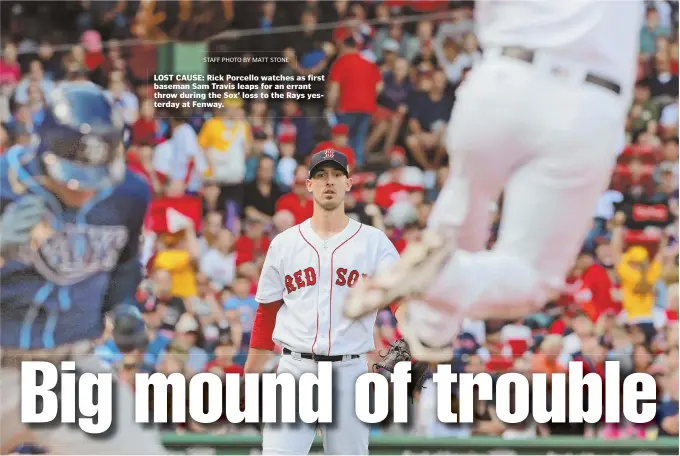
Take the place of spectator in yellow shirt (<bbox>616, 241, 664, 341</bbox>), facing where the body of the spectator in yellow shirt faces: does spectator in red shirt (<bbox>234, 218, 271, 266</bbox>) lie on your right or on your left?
on your right

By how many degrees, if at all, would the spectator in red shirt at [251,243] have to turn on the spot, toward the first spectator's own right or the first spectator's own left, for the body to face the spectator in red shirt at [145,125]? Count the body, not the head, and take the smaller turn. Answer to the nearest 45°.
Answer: approximately 135° to the first spectator's own right

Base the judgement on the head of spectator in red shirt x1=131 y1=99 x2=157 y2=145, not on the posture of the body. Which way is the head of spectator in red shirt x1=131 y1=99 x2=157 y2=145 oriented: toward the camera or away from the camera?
toward the camera

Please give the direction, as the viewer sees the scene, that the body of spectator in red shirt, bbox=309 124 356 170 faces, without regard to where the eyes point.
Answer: toward the camera

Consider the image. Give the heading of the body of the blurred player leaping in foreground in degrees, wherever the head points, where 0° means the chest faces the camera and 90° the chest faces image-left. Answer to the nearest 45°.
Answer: approximately 225°

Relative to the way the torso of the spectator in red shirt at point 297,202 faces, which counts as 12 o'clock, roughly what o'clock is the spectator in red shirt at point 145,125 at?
the spectator in red shirt at point 145,125 is roughly at 4 o'clock from the spectator in red shirt at point 297,202.

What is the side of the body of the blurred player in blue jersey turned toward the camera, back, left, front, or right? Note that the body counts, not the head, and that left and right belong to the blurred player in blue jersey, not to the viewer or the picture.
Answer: front

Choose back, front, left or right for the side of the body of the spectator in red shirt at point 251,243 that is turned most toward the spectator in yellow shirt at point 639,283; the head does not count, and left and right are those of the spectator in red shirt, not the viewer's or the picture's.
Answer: left

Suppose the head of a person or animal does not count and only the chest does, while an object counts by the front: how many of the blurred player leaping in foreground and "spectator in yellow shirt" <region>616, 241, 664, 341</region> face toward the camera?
1

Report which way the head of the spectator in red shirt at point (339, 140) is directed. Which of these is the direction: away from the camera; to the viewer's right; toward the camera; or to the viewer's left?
toward the camera

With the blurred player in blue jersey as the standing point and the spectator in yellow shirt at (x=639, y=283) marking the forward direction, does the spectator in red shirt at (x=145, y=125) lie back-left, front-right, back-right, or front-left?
front-left

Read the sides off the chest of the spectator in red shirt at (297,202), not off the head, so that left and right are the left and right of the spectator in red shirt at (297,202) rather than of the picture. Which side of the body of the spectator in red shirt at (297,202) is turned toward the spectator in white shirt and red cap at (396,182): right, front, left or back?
left

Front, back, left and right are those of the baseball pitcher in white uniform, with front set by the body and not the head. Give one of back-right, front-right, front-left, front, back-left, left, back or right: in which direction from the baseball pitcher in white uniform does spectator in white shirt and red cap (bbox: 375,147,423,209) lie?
back

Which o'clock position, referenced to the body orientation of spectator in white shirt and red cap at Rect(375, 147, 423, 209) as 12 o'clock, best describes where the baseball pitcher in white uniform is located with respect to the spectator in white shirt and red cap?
The baseball pitcher in white uniform is roughly at 12 o'clock from the spectator in white shirt and red cap.

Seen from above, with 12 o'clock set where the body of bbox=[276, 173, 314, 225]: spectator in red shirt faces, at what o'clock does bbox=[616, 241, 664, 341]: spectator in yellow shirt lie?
The spectator in yellow shirt is roughly at 9 o'clock from the spectator in red shirt.

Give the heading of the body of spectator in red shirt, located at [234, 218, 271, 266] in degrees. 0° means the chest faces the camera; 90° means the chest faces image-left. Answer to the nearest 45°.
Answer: approximately 0°

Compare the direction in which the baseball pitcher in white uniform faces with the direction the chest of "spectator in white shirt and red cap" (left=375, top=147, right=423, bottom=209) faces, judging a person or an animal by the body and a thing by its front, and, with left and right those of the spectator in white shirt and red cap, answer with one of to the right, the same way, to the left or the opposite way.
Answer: the same way

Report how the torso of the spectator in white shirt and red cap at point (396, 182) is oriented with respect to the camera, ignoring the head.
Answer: toward the camera

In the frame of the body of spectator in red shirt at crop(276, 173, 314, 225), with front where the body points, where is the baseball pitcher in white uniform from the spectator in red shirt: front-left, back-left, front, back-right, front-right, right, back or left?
front

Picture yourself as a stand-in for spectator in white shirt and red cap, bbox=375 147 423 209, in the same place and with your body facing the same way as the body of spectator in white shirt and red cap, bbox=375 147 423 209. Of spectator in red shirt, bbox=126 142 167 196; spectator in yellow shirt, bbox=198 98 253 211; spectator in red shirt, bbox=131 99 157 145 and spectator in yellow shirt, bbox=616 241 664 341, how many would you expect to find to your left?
1

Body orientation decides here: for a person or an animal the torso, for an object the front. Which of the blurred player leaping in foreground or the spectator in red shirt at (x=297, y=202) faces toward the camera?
the spectator in red shirt
